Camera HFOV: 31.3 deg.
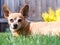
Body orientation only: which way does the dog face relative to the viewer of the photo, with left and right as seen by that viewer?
facing to the left of the viewer
